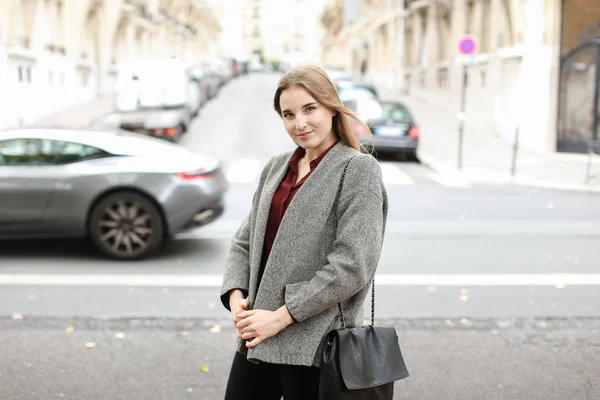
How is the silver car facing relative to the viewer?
to the viewer's left

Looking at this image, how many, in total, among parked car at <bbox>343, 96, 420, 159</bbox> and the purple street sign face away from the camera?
1

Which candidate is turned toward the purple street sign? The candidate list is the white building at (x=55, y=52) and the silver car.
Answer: the white building

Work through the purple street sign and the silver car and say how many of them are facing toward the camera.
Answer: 1

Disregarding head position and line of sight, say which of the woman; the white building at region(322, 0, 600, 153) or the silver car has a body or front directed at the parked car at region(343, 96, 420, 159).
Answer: the white building

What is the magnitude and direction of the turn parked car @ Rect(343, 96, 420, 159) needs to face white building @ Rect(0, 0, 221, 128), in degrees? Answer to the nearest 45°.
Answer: approximately 45° to its left

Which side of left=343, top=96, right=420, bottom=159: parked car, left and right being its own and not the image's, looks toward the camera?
back

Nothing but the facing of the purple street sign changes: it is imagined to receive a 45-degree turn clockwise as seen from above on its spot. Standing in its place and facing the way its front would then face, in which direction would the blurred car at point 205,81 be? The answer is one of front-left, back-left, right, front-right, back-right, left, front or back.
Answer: right

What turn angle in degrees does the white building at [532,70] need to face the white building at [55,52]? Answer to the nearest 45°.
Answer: approximately 45° to its right

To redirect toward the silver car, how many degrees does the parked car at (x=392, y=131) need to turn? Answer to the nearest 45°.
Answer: approximately 180°
